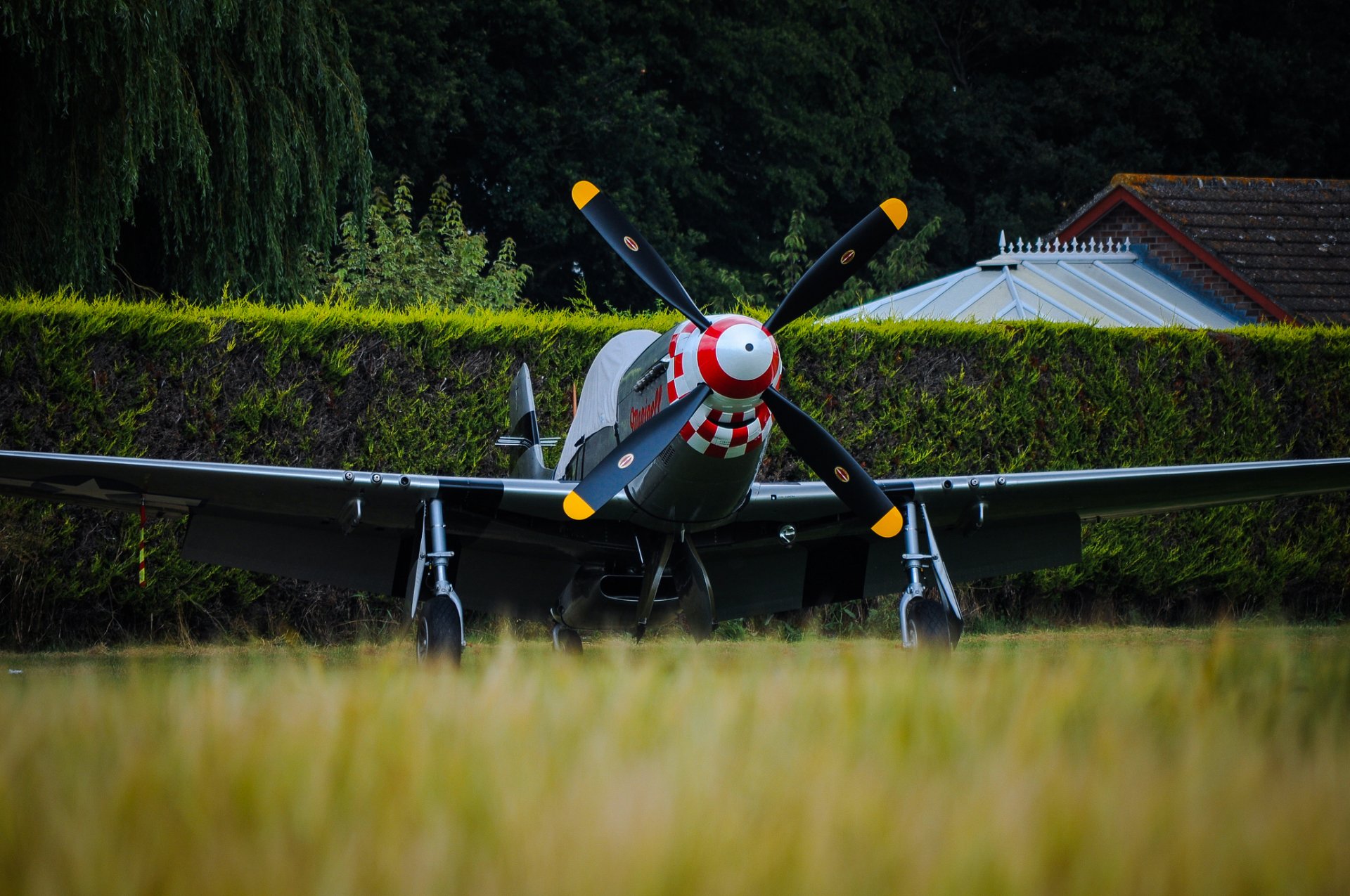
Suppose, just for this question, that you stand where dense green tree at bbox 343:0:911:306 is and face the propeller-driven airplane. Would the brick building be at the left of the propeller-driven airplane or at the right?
left

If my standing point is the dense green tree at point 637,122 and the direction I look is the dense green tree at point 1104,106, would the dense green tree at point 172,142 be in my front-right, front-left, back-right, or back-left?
back-right

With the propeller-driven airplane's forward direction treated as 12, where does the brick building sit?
The brick building is roughly at 7 o'clock from the propeller-driven airplane.

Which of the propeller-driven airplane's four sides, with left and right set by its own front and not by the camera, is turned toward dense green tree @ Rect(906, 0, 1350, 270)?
back

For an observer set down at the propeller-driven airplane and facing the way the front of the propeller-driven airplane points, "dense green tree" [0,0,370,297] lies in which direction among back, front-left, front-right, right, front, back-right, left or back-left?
back-right

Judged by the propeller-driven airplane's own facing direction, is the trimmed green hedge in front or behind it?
behind

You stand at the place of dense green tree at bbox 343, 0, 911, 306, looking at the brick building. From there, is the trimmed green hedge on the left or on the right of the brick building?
right

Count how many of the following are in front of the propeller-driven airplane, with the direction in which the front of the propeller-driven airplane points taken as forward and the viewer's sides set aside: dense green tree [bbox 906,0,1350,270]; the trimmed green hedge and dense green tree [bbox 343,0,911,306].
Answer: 0

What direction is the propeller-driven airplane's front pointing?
toward the camera

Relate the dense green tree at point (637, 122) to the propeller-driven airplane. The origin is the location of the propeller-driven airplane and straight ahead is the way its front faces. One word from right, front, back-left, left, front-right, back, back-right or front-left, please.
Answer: back
